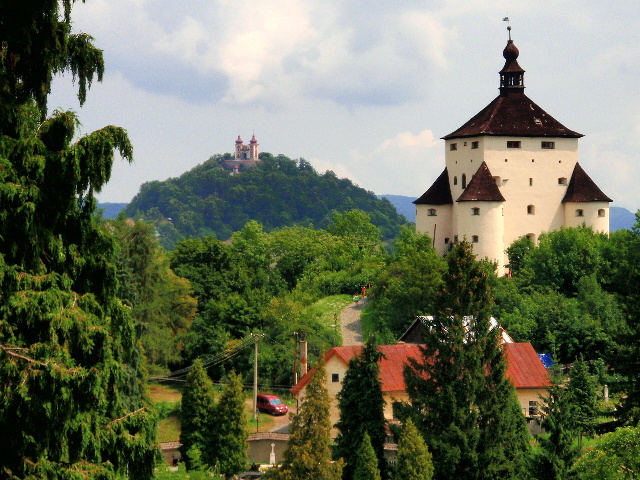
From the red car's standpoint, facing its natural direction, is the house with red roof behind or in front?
in front

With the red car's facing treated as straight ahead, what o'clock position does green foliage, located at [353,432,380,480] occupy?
The green foliage is roughly at 1 o'clock from the red car.

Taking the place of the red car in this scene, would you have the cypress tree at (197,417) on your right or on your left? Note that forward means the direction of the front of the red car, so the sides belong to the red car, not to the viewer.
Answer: on your right

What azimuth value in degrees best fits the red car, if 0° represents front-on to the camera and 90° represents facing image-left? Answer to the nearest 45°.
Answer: approximately 315°
